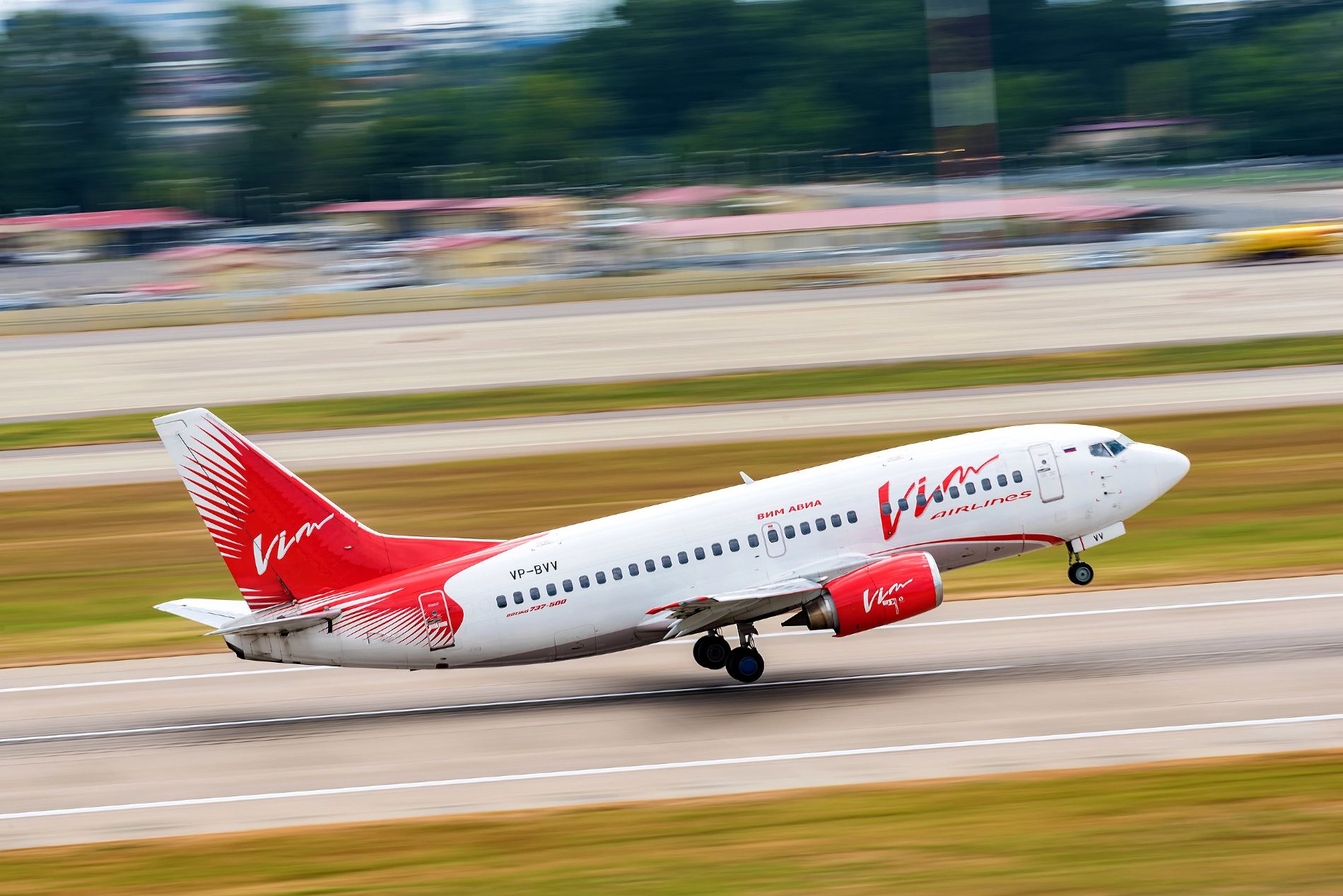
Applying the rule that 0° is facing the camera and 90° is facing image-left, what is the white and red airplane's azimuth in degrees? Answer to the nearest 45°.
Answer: approximately 270°
